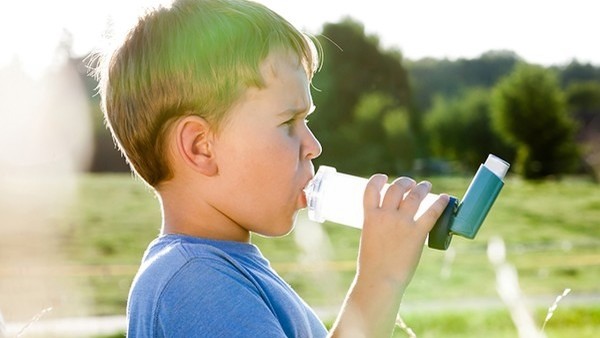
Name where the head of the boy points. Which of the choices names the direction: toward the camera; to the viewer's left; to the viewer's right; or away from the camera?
to the viewer's right

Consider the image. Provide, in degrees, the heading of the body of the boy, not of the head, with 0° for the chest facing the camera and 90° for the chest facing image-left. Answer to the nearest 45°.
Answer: approximately 270°
